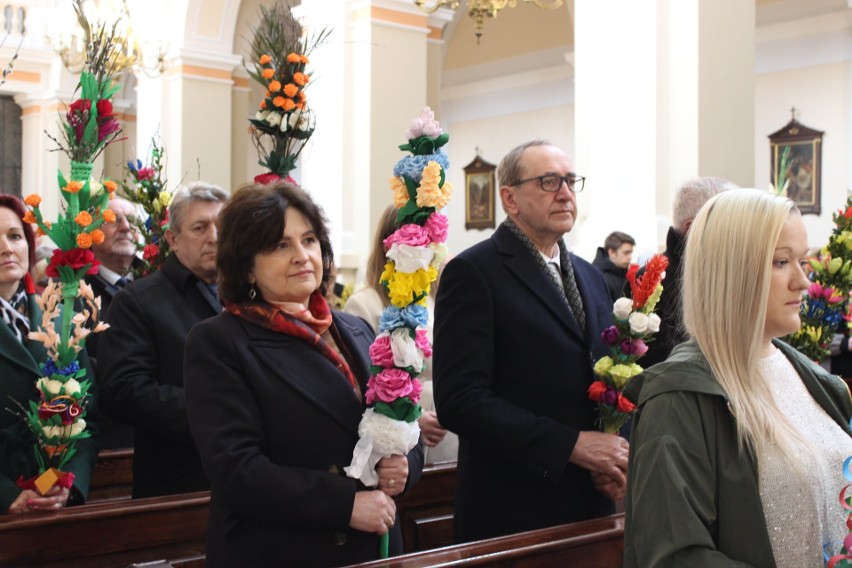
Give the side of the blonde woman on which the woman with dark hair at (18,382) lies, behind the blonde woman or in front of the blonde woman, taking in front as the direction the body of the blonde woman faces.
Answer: behind

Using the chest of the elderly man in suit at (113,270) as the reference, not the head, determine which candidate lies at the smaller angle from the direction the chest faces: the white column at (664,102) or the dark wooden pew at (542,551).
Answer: the dark wooden pew

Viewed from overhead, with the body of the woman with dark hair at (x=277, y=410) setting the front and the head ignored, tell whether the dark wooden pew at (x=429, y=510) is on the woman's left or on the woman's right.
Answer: on the woman's left

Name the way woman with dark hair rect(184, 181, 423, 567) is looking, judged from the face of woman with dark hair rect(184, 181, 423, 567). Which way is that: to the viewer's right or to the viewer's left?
to the viewer's right

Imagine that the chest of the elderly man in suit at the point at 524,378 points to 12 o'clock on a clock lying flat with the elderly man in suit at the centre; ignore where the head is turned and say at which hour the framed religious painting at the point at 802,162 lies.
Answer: The framed religious painting is roughly at 8 o'clock from the elderly man in suit.
